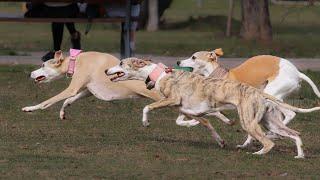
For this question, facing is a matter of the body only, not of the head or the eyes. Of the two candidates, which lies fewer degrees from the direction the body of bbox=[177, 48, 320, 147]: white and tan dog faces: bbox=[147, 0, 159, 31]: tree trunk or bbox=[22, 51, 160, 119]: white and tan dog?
the white and tan dog

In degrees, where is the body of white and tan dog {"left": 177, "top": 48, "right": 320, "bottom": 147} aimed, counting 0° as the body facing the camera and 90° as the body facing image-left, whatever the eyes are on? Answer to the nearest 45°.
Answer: approximately 90°

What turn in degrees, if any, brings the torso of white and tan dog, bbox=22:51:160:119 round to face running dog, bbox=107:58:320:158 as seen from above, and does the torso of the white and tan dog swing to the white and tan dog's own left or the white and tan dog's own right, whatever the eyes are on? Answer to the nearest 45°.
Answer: approximately 135° to the white and tan dog's own left

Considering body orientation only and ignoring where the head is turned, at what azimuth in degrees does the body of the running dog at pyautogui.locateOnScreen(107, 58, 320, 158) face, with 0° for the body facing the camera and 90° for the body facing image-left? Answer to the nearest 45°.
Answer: approximately 90°

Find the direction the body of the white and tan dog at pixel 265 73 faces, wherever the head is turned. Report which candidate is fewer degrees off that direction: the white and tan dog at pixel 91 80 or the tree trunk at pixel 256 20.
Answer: the white and tan dog

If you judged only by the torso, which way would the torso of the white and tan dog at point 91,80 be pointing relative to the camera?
to the viewer's left

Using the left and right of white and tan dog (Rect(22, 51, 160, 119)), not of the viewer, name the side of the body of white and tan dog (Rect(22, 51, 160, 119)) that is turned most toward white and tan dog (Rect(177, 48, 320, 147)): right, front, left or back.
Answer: back

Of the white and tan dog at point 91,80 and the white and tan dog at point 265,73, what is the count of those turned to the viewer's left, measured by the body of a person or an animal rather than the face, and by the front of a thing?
2

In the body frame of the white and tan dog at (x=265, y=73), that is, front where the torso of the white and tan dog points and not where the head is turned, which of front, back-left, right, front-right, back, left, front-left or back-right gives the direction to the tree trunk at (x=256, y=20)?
right
